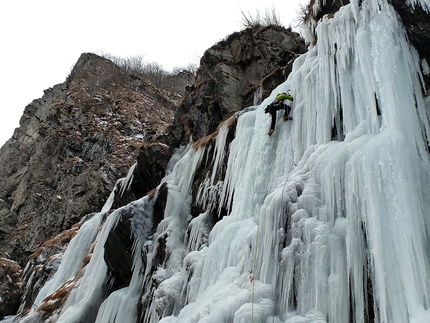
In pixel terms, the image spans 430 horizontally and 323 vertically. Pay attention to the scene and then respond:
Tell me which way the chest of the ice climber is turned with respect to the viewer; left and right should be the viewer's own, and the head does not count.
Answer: facing away from the viewer and to the right of the viewer
